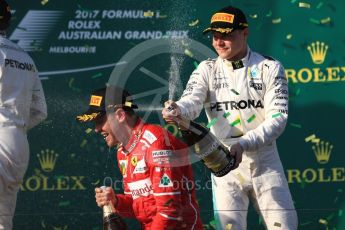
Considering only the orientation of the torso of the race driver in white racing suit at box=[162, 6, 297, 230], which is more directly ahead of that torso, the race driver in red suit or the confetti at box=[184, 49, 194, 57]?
the race driver in red suit

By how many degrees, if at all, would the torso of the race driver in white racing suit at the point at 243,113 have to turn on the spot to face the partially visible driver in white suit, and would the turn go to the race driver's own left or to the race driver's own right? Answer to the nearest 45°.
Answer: approximately 45° to the race driver's own right

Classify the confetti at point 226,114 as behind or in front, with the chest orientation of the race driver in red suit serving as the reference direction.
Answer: behind

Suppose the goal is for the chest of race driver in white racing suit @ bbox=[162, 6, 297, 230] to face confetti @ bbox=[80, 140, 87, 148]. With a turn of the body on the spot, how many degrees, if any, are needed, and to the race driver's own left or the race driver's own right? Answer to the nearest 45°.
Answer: approximately 90° to the race driver's own right

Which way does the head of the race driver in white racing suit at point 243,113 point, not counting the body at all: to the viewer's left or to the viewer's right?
to the viewer's left
